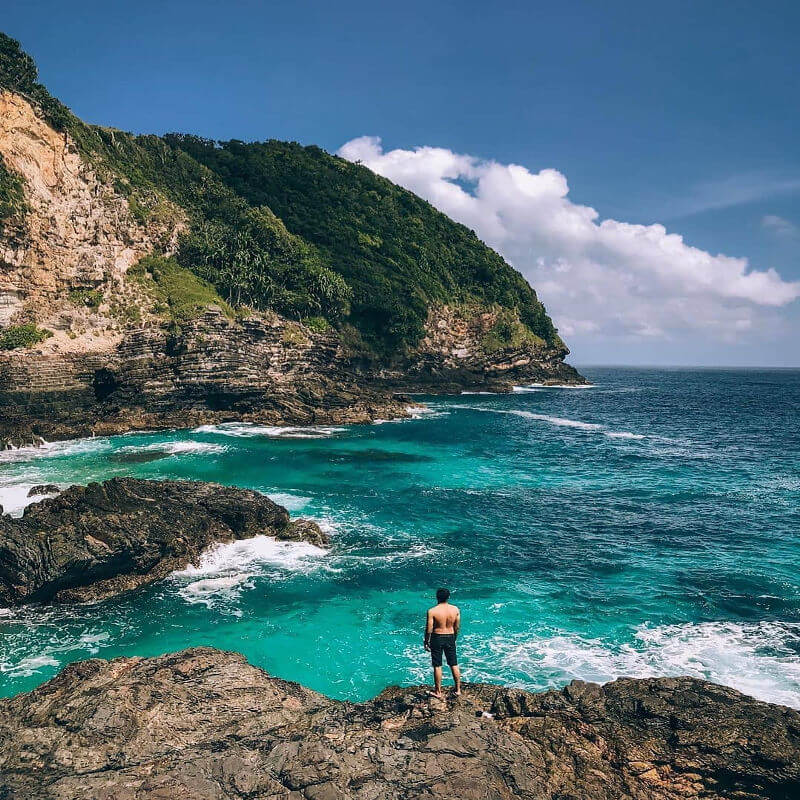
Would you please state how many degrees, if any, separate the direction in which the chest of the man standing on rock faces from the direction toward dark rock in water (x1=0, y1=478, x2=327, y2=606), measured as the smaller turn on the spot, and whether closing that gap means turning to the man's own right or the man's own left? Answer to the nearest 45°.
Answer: approximately 45° to the man's own left

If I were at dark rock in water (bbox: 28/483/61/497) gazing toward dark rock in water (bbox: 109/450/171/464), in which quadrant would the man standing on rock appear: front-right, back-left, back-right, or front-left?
back-right

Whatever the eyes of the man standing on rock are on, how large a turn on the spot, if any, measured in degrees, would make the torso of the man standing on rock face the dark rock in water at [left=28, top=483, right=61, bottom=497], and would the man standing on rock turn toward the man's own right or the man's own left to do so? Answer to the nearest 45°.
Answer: approximately 45° to the man's own left

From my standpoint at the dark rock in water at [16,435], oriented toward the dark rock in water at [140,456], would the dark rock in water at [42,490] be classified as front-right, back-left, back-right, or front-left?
front-right

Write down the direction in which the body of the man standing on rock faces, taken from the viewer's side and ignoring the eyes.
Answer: away from the camera

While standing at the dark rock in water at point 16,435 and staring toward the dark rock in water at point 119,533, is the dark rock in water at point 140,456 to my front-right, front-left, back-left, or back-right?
front-left

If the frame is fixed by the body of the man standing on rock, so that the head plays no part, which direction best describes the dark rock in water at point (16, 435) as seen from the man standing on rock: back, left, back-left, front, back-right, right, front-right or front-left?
front-left

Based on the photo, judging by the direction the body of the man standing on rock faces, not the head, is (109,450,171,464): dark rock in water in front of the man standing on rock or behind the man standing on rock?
in front
